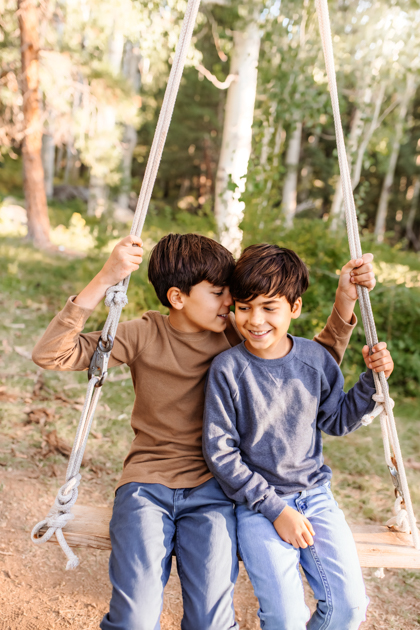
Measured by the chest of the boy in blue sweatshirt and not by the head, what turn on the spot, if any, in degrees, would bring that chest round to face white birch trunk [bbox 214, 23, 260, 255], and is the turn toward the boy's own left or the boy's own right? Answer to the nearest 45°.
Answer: approximately 180°

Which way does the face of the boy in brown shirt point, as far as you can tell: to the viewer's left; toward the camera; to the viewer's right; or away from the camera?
to the viewer's right

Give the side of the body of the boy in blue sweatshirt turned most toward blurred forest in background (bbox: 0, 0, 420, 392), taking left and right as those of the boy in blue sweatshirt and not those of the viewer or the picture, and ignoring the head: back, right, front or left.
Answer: back

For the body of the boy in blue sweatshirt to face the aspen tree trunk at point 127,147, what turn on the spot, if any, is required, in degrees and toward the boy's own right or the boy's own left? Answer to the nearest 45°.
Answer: approximately 135° to the boy's own right

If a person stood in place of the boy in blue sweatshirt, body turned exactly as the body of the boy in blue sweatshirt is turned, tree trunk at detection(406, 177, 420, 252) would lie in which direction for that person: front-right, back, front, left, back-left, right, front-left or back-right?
back

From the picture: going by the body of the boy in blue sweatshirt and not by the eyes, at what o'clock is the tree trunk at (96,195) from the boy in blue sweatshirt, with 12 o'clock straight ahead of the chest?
The tree trunk is roughly at 5 o'clock from the boy in blue sweatshirt.

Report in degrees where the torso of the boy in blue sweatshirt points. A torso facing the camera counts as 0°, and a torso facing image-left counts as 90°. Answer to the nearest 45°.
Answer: approximately 0°

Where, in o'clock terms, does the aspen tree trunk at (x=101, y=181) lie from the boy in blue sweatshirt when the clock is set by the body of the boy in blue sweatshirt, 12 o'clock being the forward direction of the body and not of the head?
The aspen tree trunk is roughly at 5 o'clock from the boy in blue sweatshirt.
